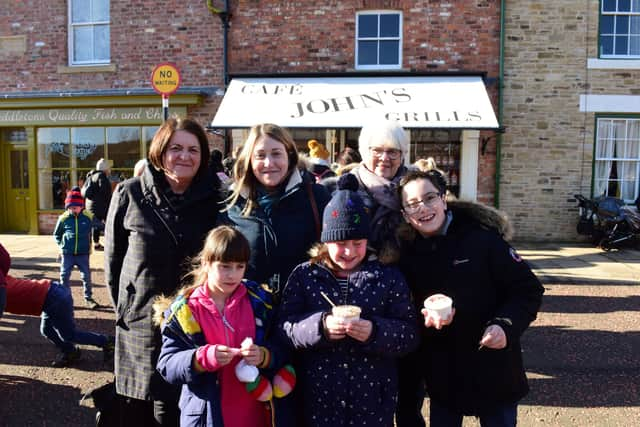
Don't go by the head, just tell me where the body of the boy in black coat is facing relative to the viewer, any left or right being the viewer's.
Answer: facing the viewer and to the left of the viewer

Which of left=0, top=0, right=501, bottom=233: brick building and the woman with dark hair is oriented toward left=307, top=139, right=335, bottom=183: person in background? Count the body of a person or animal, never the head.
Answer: the brick building

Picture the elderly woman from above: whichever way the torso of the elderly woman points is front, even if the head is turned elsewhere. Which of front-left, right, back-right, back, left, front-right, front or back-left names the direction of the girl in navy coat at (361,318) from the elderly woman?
front

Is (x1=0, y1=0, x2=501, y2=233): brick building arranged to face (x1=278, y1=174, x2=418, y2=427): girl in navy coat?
yes

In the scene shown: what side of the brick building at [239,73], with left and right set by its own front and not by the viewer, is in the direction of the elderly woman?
front

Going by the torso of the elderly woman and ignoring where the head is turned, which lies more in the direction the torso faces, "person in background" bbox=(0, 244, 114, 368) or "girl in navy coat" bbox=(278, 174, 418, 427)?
the girl in navy coat

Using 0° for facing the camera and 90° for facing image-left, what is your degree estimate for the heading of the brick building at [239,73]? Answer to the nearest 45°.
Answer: approximately 0°

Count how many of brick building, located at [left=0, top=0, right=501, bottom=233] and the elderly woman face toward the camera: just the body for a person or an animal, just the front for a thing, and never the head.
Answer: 2

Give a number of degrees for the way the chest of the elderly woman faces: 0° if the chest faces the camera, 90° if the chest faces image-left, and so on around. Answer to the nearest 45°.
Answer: approximately 0°

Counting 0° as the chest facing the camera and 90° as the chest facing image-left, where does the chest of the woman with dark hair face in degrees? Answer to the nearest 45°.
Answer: approximately 315°

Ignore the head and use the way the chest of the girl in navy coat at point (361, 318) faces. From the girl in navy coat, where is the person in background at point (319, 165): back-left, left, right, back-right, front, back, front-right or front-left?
back
